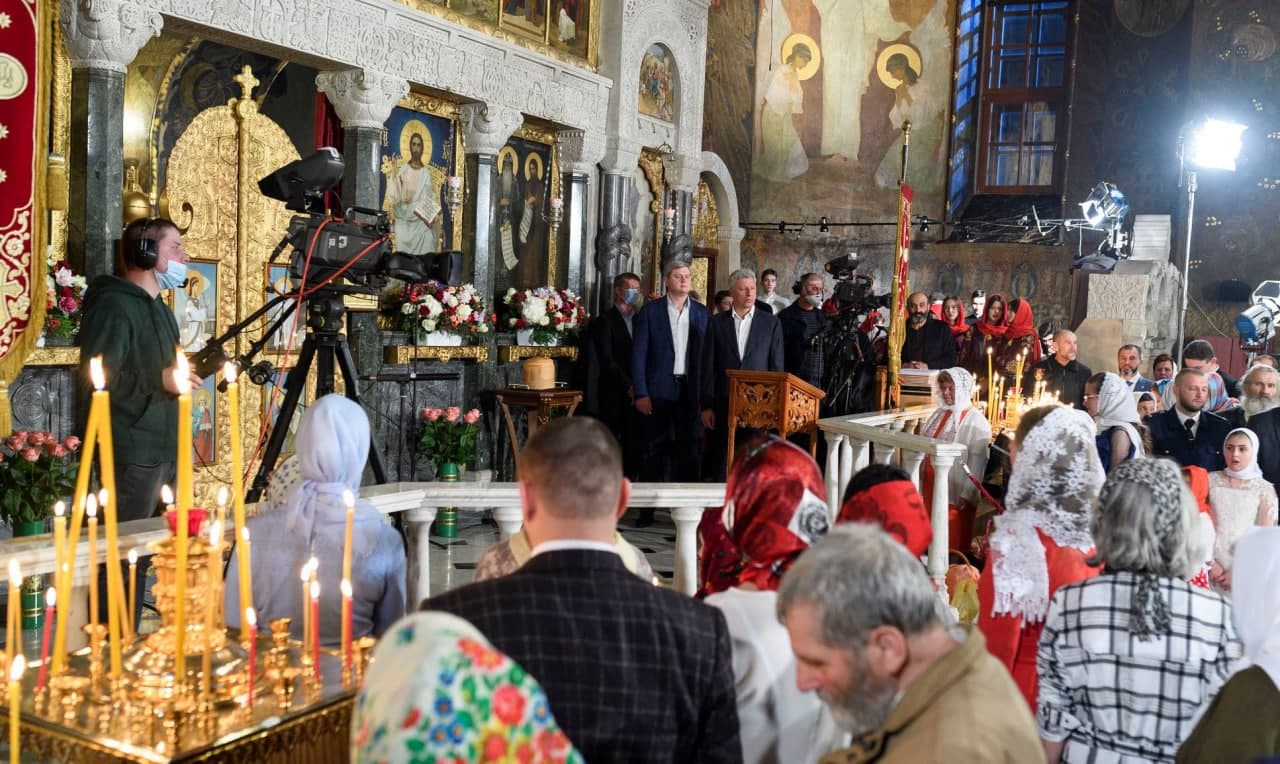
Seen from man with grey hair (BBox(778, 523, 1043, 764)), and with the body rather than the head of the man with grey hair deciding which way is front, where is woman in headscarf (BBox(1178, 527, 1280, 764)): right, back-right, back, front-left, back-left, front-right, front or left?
back-right

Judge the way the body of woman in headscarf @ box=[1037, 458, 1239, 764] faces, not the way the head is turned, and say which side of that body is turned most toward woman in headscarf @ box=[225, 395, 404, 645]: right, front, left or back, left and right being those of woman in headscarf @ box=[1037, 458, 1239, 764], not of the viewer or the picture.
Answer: left

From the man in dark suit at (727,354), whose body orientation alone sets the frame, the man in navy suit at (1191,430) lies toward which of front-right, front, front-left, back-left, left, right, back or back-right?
front-left

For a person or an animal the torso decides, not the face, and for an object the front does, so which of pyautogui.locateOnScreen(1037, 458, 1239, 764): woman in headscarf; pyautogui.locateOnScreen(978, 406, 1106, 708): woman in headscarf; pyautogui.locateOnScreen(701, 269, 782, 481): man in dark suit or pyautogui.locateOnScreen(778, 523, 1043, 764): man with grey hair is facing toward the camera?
the man in dark suit

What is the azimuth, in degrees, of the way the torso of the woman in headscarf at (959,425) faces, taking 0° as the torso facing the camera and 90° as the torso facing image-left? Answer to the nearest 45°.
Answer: approximately 45°

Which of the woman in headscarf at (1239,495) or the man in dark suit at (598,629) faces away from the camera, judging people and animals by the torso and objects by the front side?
the man in dark suit

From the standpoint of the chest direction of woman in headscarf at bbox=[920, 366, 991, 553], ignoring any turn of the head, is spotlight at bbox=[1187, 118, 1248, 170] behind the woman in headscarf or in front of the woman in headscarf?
behind

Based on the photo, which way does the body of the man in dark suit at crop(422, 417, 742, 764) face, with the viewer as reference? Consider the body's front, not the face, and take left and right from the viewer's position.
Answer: facing away from the viewer

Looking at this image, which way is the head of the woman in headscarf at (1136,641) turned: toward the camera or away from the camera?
away from the camera

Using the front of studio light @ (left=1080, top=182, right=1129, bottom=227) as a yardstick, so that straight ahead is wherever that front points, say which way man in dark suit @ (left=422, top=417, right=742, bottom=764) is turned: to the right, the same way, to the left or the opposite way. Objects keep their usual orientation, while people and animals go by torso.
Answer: to the right

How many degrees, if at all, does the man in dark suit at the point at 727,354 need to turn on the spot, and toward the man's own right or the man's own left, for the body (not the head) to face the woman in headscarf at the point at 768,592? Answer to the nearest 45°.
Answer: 0° — they already face them
